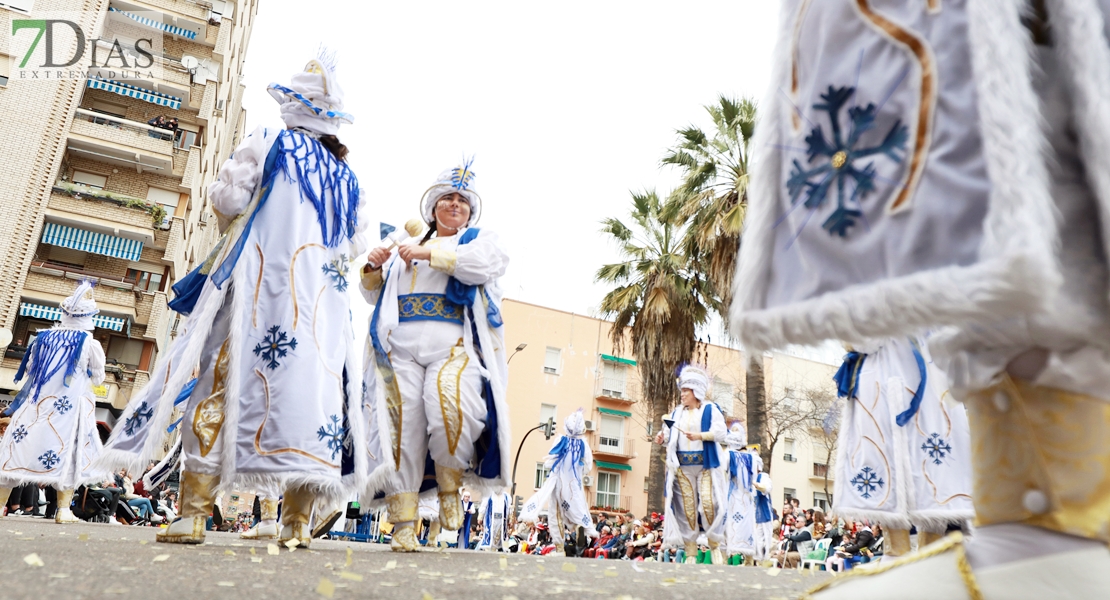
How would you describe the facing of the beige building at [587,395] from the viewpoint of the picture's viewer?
facing the viewer

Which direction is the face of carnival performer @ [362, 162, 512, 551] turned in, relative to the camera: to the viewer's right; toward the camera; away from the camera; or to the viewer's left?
toward the camera

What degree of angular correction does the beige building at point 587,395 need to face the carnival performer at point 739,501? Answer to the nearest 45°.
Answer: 0° — it already faces them

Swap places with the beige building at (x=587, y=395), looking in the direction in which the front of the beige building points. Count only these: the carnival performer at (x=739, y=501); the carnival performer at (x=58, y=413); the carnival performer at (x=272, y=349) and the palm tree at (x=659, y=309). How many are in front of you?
4

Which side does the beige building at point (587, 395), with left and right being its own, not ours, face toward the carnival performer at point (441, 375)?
front

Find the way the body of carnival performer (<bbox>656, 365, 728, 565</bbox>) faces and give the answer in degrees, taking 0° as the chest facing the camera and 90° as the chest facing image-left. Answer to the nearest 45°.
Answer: approximately 45°

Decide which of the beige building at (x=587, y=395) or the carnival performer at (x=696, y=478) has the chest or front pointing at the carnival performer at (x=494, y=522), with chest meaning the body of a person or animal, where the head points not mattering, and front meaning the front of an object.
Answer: the beige building

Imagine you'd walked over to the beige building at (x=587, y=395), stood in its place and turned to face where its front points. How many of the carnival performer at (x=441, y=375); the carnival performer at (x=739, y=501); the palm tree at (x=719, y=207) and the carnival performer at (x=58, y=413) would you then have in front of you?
4
